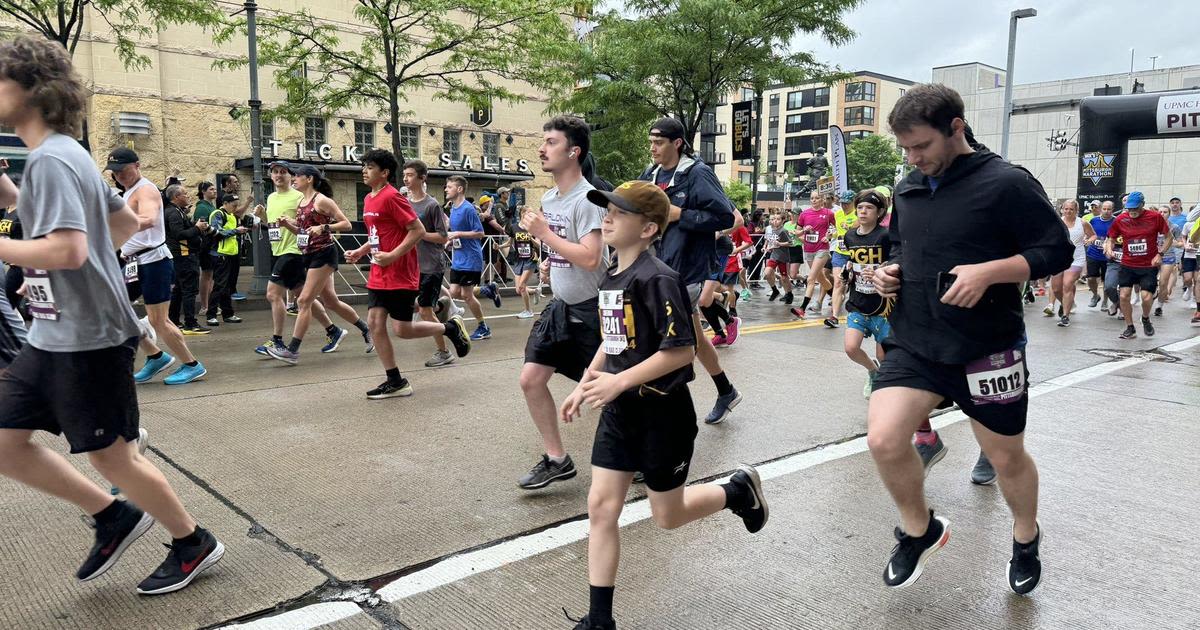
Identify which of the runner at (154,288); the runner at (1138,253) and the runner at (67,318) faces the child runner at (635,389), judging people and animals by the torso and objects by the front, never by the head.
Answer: the runner at (1138,253)

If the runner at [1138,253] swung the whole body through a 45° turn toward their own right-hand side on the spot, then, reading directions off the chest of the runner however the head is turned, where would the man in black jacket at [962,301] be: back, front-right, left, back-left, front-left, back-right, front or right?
front-left

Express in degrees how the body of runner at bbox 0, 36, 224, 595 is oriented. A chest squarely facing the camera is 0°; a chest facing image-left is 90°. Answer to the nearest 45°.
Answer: approximately 90°

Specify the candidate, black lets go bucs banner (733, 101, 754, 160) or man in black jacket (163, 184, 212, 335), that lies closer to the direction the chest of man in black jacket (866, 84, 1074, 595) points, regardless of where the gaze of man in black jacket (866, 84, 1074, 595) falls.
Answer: the man in black jacket

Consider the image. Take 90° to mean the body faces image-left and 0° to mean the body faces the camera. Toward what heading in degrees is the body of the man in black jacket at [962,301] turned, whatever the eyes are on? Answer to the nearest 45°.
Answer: approximately 45°

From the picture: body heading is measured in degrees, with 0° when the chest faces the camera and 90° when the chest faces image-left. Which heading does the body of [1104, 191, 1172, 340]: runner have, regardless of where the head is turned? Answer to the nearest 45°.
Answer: approximately 0°

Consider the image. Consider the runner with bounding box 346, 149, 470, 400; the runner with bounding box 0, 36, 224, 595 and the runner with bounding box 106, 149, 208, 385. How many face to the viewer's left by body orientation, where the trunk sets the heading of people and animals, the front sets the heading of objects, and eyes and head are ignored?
3

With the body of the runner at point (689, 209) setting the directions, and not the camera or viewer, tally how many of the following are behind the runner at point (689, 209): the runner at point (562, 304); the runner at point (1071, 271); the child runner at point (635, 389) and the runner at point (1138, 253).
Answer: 2

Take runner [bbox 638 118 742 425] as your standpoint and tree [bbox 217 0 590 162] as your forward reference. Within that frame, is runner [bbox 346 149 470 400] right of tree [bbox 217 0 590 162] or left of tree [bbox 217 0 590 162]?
left

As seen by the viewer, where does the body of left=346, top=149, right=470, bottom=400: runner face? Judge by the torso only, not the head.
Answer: to the viewer's left

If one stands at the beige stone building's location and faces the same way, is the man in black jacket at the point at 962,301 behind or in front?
in front

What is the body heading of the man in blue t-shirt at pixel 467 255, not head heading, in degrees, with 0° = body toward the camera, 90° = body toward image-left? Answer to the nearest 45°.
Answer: approximately 45°

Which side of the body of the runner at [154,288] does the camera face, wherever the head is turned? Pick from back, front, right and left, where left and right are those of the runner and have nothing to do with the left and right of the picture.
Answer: left

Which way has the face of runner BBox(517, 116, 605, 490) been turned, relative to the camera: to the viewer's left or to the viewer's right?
to the viewer's left

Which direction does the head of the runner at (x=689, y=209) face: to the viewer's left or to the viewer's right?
to the viewer's left

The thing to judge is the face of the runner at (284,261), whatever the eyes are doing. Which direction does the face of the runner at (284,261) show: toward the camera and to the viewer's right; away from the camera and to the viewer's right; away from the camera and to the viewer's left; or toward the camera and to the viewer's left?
toward the camera and to the viewer's left

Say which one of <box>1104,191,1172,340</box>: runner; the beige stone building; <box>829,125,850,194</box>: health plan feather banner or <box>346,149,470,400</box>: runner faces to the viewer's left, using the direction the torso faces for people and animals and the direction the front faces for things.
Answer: <box>346,149,470,400</box>: runner
